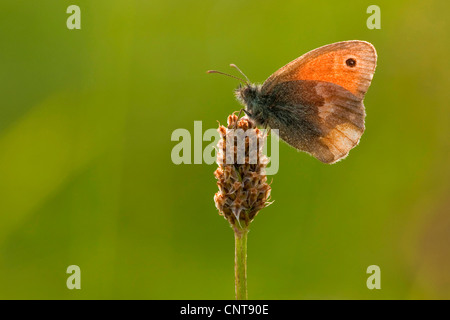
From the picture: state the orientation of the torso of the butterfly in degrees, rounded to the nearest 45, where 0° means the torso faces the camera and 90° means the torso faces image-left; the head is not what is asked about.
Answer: approximately 90°
